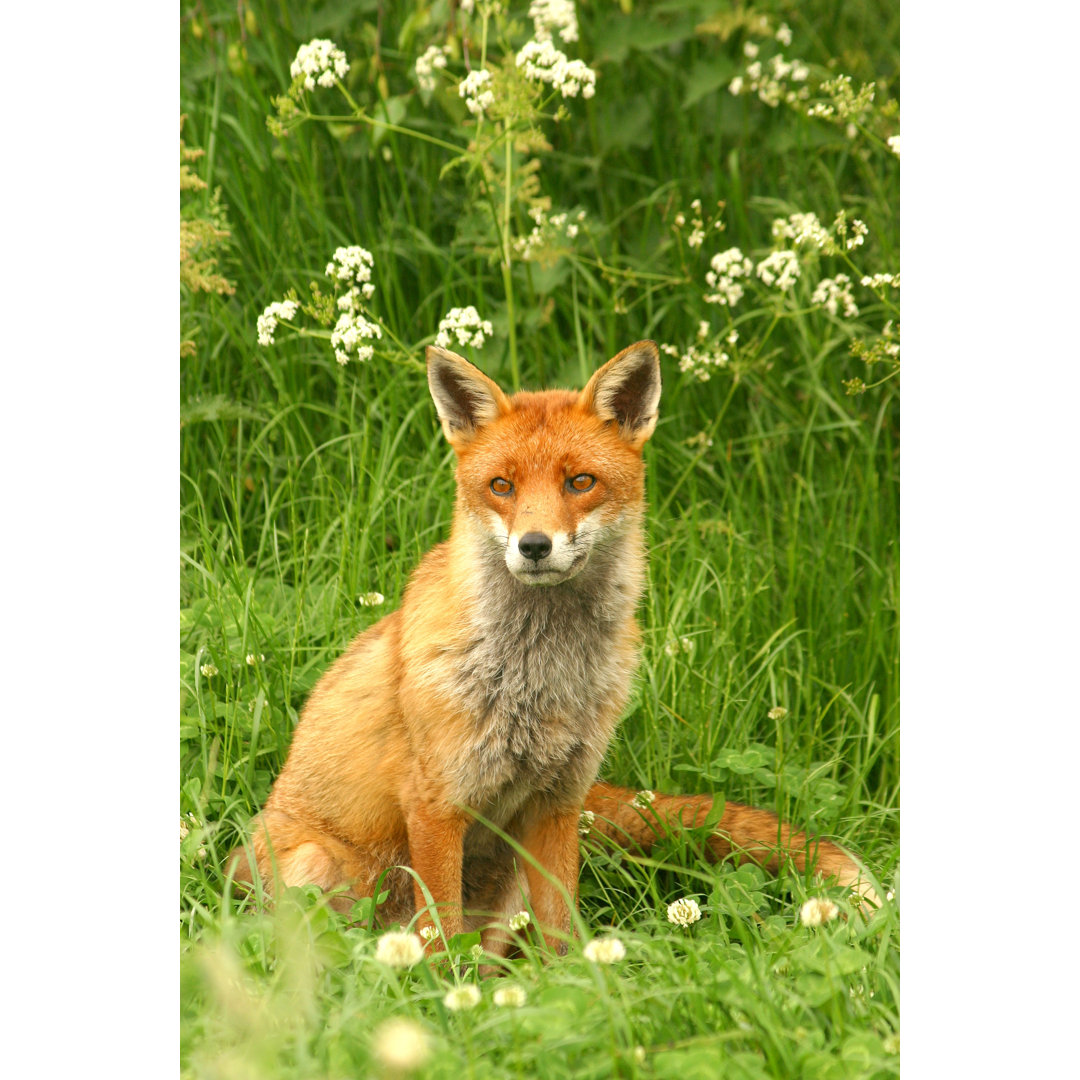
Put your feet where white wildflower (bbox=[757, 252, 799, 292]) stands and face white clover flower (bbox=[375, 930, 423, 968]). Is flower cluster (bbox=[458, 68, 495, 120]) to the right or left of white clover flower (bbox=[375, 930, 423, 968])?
right

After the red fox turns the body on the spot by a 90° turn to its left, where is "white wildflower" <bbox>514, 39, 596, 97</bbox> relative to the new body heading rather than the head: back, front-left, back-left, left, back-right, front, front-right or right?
front-left

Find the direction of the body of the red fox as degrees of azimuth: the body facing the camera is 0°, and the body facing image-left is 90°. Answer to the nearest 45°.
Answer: approximately 315°

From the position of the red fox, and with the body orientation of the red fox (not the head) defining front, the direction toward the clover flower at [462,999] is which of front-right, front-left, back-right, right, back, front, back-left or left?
front-right

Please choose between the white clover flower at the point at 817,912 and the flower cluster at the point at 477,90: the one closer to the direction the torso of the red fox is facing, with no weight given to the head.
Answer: the white clover flower

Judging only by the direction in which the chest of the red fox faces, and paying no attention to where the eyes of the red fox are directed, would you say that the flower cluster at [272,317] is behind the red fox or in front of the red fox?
behind

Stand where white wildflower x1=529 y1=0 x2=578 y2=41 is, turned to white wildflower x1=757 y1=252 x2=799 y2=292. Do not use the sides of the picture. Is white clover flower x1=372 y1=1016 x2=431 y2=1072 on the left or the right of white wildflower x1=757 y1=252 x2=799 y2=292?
right

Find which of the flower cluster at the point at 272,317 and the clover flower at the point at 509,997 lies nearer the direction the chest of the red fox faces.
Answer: the clover flower

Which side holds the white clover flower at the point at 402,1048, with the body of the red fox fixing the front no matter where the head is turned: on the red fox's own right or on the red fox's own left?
on the red fox's own right

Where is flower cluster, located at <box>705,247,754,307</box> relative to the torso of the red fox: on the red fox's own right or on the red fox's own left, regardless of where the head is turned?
on the red fox's own left

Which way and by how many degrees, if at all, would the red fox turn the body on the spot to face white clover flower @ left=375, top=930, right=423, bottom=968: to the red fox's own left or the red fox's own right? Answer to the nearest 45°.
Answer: approximately 45° to the red fox's own right

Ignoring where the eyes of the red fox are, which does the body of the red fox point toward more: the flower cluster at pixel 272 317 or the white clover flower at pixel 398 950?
the white clover flower

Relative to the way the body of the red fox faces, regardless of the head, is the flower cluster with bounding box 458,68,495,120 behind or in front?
behind

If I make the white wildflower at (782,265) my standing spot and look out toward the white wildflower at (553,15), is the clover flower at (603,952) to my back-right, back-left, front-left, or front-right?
back-left
